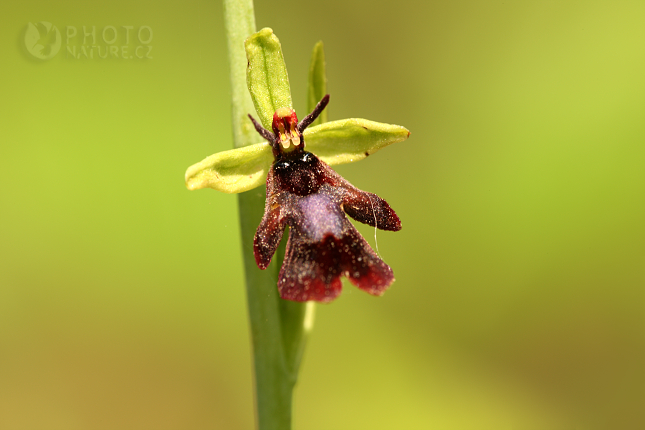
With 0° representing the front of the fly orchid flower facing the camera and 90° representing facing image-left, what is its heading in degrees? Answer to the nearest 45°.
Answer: approximately 0°
